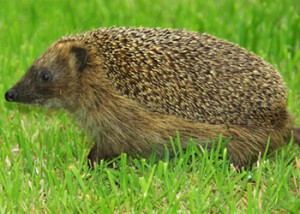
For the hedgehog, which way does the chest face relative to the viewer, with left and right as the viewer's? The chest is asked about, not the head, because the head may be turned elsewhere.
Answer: facing to the left of the viewer
